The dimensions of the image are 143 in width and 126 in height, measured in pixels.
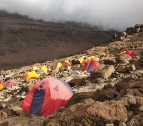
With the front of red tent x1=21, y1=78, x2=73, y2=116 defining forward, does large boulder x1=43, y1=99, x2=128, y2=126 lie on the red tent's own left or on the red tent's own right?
on the red tent's own left

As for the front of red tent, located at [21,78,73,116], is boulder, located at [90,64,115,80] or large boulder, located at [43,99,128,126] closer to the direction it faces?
the large boulder

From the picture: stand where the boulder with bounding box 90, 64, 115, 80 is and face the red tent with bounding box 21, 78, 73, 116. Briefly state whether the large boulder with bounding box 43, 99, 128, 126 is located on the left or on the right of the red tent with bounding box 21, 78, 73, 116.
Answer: left

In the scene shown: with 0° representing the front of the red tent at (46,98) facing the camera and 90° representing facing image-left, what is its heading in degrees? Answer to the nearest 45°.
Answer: approximately 45°

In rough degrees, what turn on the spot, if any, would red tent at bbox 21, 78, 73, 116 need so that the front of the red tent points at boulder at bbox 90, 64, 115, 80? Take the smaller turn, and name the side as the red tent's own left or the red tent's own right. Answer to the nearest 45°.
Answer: approximately 180°
